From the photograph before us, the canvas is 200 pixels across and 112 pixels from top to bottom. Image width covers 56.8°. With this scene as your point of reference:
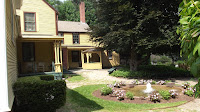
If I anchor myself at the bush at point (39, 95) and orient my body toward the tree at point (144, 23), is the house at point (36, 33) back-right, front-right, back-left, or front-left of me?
front-left

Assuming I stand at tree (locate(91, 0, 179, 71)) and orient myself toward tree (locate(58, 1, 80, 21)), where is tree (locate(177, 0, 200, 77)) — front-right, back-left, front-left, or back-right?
back-left

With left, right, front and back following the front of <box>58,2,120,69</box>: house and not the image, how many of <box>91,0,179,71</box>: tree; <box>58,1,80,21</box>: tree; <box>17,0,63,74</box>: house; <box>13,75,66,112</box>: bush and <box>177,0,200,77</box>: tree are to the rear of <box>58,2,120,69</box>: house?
1

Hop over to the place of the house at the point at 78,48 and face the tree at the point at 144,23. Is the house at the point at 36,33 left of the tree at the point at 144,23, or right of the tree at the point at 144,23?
right

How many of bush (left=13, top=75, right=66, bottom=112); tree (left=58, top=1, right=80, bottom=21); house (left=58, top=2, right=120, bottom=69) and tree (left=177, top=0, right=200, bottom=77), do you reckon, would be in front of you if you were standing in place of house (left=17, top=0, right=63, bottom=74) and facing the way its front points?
2

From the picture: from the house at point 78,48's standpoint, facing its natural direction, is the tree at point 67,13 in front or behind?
behind

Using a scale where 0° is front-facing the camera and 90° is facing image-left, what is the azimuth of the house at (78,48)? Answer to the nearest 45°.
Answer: approximately 0°

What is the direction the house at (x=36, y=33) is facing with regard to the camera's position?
facing the viewer

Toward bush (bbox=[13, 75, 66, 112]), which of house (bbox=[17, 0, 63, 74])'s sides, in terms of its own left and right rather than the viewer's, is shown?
front

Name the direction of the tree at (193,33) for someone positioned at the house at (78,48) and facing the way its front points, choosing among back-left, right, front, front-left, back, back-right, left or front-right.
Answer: front

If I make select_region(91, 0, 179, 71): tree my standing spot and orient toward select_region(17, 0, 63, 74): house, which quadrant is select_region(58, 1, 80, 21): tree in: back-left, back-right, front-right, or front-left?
front-right

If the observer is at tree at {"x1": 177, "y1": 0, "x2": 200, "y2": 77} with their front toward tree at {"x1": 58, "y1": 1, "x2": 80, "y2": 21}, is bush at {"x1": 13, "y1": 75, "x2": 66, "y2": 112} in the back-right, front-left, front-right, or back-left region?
front-left

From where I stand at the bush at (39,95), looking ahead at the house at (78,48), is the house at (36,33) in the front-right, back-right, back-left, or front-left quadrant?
front-left

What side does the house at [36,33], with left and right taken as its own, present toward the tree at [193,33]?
front

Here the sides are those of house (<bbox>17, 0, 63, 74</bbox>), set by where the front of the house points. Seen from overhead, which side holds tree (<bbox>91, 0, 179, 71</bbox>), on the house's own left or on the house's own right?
on the house's own left
